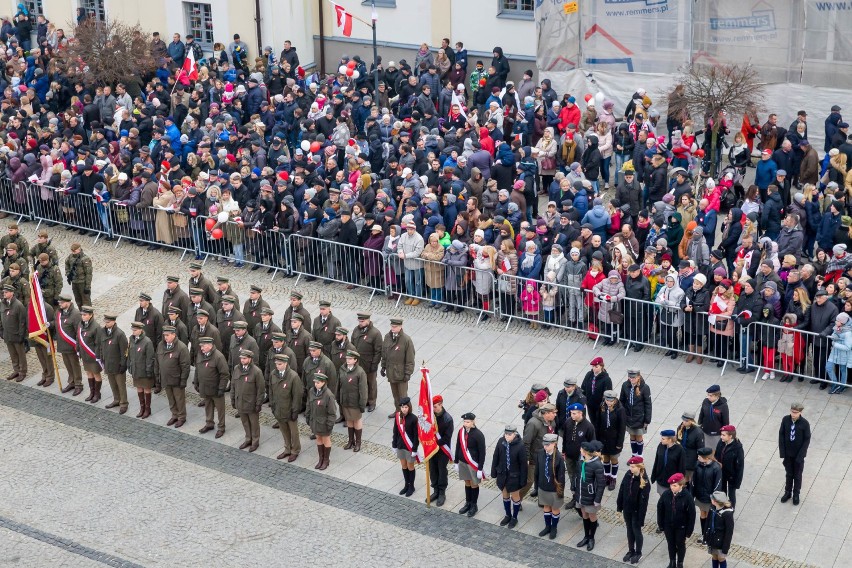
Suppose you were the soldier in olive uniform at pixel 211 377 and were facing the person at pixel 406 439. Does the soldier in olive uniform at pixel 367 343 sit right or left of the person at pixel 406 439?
left

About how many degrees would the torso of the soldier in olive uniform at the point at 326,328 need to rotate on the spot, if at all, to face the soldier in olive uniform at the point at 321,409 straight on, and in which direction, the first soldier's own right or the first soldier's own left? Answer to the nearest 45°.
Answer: approximately 45° to the first soldier's own left

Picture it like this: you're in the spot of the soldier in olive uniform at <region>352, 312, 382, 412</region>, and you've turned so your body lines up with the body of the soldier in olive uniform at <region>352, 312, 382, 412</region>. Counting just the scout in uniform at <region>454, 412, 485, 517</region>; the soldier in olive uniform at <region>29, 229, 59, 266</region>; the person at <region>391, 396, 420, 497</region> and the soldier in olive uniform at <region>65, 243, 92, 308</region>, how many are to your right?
2

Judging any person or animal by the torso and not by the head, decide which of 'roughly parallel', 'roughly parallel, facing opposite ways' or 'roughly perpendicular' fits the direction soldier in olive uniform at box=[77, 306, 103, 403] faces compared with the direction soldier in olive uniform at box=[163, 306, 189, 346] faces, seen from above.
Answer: roughly parallel

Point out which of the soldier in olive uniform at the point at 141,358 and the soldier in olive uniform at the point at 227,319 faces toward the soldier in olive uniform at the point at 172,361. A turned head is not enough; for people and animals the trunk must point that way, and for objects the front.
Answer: the soldier in olive uniform at the point at 227,319

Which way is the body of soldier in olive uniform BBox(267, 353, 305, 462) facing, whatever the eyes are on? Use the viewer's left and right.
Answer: facing the viewer and to the left of the viewer

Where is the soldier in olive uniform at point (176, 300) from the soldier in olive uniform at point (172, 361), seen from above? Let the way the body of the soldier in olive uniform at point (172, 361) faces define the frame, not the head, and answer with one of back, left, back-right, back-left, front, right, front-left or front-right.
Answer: back-right

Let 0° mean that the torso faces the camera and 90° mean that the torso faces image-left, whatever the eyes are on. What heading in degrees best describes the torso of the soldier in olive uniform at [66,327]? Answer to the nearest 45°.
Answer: approximately 45°

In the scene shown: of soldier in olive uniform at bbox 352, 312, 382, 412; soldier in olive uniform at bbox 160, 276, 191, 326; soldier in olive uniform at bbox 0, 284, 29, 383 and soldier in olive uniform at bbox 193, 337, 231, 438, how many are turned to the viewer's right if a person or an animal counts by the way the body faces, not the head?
0

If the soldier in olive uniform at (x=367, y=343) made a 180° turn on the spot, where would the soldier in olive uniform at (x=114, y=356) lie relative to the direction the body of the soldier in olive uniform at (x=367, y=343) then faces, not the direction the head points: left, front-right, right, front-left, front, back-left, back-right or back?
back-left

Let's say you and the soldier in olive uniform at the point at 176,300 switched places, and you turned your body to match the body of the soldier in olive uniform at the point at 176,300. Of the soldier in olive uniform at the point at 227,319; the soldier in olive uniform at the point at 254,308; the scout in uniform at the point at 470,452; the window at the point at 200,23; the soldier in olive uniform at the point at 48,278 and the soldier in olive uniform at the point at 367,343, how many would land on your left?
4

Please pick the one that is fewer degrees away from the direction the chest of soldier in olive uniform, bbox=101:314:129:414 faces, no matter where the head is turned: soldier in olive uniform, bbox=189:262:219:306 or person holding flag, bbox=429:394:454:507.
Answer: the person holding flag

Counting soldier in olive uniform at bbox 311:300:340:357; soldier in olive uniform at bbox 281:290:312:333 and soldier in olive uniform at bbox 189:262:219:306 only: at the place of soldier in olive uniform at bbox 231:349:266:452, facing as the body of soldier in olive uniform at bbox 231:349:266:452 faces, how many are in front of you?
0

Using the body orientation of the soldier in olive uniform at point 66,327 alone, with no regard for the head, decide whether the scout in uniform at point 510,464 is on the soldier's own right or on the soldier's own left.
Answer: on the soldier's own left

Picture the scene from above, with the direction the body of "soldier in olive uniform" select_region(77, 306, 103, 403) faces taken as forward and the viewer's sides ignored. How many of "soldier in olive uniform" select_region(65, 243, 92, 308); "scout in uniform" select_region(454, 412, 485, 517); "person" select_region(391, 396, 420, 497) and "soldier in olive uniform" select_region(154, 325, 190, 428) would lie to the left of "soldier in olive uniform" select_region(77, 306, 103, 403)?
3

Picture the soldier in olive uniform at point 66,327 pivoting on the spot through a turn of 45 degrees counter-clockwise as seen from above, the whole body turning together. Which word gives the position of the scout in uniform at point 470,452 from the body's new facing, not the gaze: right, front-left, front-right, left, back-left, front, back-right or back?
front-left

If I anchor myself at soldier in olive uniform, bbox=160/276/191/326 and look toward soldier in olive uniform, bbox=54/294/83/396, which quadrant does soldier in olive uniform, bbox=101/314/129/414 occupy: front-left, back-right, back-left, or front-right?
front-left

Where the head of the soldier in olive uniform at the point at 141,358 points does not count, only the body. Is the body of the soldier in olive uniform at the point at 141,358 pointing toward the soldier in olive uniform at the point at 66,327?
no

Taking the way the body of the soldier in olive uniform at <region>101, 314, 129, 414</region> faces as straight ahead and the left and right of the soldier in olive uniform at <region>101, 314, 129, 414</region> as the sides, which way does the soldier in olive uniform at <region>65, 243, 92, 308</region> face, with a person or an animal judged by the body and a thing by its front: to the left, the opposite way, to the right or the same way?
the same way

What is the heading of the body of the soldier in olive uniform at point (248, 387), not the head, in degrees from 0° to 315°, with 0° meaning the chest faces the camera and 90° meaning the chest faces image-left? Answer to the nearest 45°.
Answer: approximately 45°

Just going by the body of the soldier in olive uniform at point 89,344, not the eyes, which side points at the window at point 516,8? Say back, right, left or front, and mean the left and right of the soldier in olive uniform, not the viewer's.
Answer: back

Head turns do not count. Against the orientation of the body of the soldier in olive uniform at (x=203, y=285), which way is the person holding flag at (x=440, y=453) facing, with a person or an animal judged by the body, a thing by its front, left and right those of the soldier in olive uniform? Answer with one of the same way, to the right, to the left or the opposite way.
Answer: the same way

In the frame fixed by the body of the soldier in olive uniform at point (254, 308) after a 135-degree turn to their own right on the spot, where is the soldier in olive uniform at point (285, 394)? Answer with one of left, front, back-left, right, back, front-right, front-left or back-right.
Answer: back

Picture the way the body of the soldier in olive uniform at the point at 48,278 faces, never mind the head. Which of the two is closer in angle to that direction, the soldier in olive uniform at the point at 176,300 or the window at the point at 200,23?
the soldier in olive uniform
